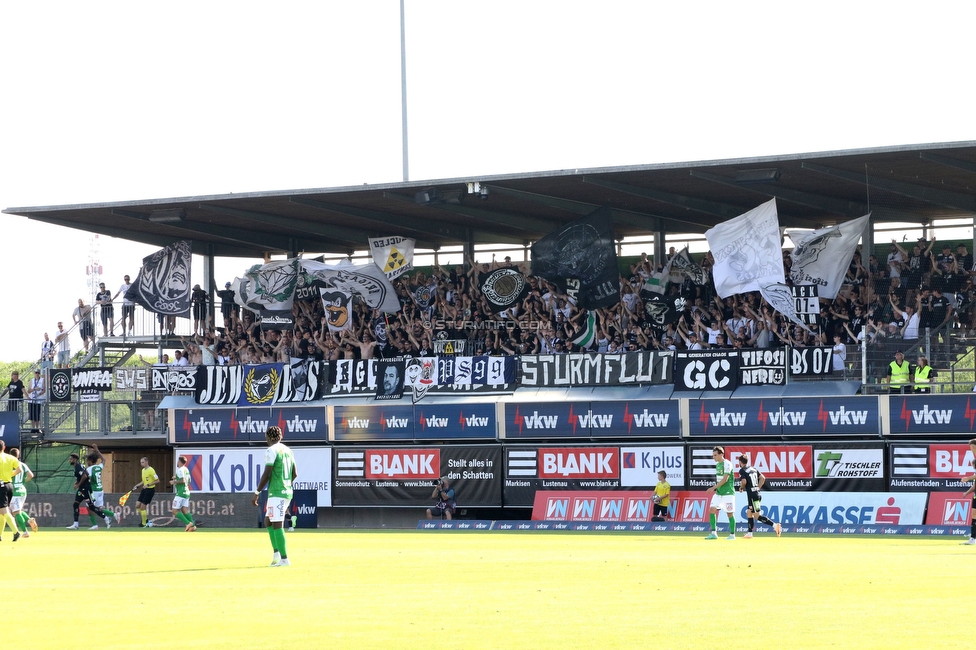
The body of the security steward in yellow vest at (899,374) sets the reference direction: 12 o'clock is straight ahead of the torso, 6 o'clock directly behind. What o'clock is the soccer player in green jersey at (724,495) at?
The soccer player in green jersey is roughly at 1 o'clock from the security steward in yellow vest.

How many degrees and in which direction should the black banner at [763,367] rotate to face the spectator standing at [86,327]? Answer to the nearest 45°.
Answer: approximately 90° to its right

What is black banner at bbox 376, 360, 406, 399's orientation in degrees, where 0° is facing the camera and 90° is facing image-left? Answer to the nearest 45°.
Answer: approximately 0°

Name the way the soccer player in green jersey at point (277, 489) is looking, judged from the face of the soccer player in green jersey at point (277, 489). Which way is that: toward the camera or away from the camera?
away from the camera

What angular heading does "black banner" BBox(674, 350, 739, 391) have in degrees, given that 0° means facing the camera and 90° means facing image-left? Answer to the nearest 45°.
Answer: approximately 0°

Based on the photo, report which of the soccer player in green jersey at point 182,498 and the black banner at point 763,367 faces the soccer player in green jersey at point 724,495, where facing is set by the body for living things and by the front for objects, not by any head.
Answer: the black banner
